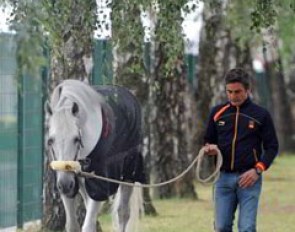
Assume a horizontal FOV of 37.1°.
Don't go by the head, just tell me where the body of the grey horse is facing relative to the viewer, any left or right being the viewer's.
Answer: facing the viewer and to the left of the viewer

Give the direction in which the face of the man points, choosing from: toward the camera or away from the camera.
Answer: toward the camera

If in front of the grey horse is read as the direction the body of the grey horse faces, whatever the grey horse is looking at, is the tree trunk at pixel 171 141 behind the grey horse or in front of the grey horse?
behind
